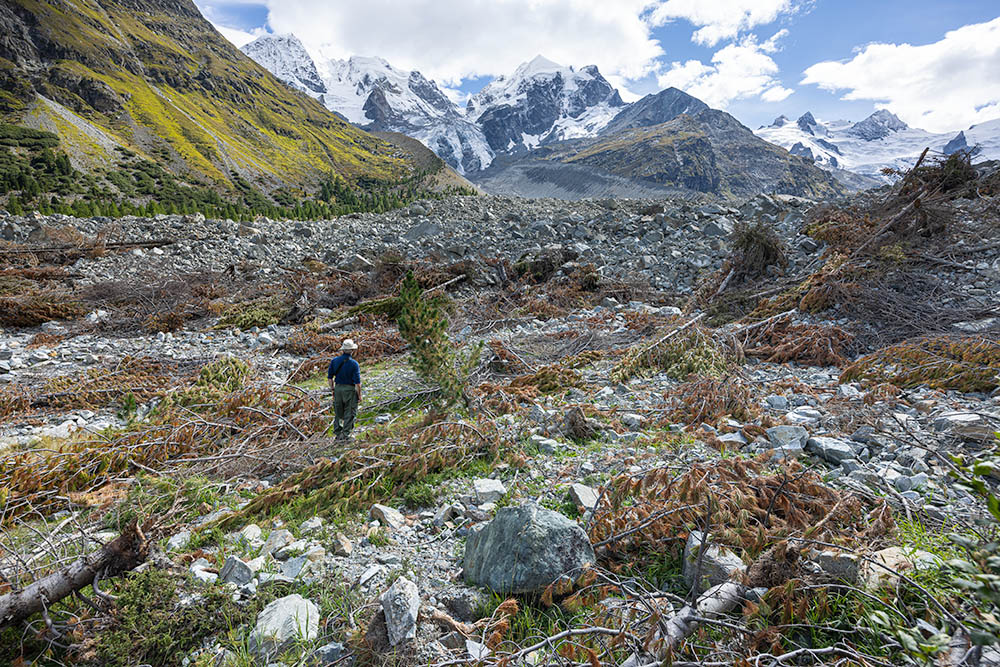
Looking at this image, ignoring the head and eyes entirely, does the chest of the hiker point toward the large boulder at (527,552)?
no

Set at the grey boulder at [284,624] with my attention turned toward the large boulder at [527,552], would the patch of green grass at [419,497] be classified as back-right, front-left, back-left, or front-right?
front-left

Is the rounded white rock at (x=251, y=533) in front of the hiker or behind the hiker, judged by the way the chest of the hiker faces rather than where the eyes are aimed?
behind

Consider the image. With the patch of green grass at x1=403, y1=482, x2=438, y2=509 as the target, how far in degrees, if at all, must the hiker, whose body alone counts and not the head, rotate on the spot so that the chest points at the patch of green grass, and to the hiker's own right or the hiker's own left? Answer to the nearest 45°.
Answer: approximately 180°

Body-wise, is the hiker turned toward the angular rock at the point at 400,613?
no

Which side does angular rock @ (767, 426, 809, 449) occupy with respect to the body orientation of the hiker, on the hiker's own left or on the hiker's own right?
on the hiker's own right

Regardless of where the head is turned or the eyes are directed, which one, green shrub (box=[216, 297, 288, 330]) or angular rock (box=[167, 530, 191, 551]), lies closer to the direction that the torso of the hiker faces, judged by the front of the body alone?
the green shrub

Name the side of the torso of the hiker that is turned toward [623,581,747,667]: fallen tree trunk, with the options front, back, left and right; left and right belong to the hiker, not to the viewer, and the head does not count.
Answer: back

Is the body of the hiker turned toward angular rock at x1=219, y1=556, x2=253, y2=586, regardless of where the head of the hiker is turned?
no

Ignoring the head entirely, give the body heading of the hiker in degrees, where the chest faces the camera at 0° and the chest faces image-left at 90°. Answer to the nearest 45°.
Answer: approximately 180°

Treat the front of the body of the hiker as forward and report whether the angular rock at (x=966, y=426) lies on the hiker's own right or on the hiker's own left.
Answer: on the hiker's own right

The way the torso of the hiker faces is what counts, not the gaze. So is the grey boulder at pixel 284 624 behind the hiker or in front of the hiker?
behind

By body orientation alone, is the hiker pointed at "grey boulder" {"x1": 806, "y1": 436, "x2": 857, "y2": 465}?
no
